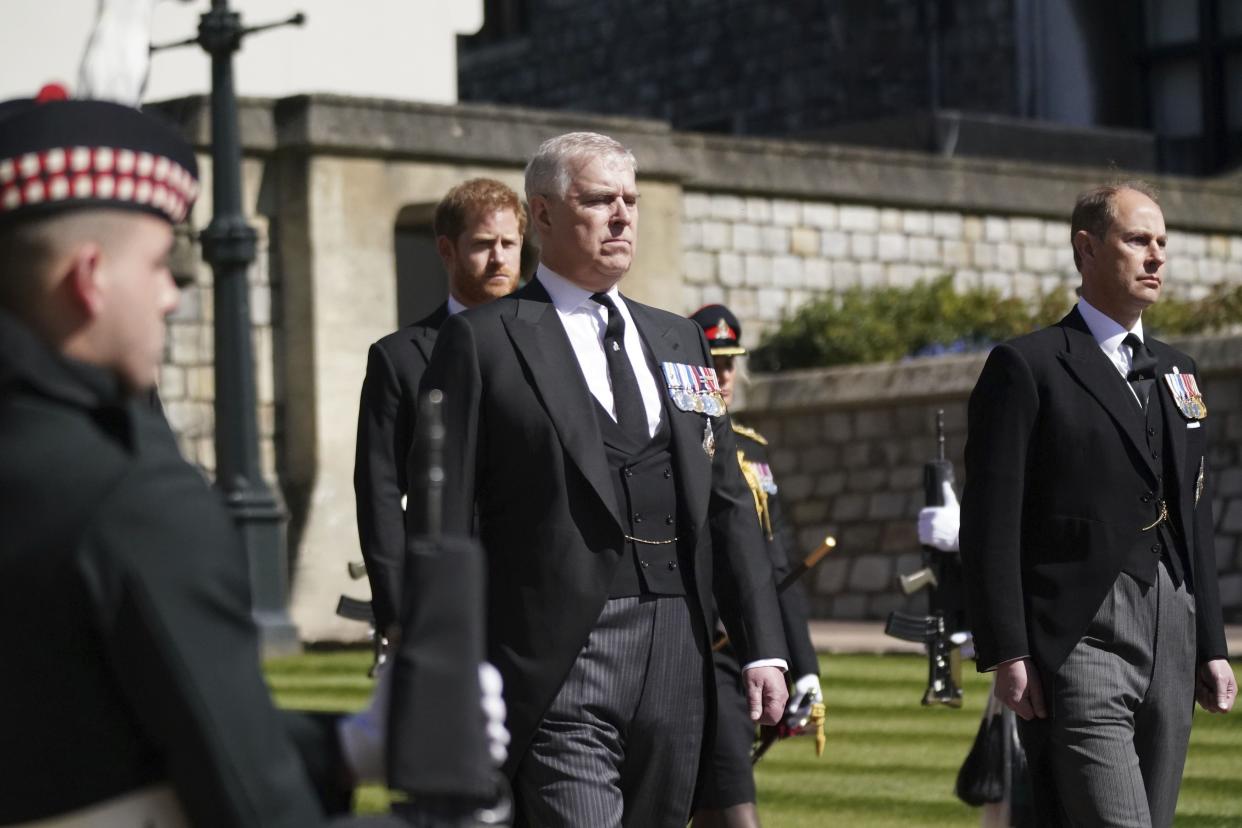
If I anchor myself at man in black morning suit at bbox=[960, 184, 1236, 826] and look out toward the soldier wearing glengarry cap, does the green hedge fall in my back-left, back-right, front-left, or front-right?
back-right

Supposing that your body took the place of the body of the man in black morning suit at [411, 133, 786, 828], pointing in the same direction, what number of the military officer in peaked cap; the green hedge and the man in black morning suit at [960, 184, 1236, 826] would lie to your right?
0

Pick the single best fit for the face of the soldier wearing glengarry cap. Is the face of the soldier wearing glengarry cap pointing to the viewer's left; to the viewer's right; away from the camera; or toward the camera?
to the viewer's right

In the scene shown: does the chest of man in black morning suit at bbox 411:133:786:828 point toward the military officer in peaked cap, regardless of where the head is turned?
no

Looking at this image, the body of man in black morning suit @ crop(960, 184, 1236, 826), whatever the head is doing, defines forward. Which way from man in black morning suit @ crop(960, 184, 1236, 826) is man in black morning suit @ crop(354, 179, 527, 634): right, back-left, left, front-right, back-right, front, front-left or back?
back-right

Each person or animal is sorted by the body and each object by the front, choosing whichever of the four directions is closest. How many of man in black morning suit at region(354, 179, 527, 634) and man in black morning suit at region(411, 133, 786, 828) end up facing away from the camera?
0

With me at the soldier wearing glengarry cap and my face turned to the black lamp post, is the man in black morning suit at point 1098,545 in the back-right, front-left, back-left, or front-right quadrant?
front-right

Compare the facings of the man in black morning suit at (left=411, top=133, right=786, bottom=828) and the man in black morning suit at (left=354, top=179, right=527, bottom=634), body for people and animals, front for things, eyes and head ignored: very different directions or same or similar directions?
same or similar directions

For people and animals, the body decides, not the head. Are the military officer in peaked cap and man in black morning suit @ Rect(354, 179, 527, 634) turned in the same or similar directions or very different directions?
same or similar directions

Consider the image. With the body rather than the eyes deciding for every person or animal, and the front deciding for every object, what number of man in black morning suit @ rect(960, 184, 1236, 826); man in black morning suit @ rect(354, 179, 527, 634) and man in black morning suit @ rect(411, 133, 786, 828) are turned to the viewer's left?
0

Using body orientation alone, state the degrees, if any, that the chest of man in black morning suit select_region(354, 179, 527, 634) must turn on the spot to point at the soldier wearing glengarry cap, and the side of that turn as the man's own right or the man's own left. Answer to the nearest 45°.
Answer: approximately 45° to the man's own right

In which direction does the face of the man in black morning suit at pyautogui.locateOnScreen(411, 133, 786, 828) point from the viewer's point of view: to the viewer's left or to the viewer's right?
to the viewer's right

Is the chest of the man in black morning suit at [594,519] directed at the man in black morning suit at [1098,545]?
no

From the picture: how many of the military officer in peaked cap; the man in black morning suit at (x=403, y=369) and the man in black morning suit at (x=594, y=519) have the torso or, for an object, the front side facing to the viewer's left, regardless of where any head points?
0

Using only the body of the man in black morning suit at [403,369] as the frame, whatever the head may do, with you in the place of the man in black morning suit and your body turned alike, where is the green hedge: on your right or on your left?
on your left

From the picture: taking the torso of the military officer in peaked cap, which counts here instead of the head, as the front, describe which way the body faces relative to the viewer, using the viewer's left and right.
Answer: facing the viewer and to the right of the viewer

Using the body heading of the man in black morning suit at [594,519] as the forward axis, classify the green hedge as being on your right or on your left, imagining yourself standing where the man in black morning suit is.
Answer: on your left

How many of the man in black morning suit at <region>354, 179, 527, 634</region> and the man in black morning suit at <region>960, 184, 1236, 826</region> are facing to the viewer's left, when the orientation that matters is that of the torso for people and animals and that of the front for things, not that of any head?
0

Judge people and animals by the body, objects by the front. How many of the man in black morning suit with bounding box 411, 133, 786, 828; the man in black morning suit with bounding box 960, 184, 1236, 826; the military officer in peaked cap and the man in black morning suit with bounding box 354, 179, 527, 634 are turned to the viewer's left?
0
